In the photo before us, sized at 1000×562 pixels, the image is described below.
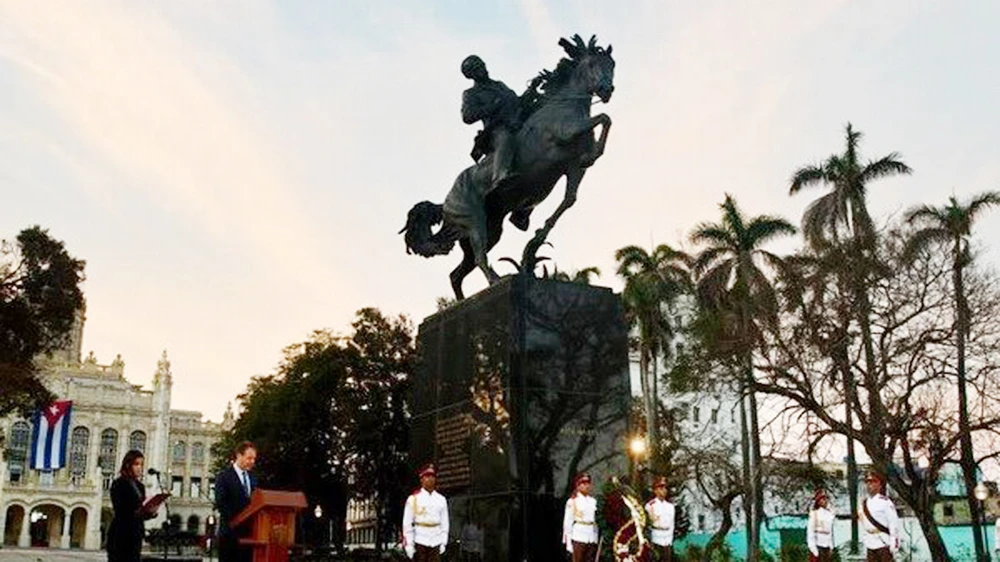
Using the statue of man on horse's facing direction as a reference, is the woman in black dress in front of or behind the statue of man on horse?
behind

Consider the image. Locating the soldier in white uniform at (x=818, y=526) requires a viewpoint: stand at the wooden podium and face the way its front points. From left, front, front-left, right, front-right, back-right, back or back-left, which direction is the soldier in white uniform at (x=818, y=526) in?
front-left

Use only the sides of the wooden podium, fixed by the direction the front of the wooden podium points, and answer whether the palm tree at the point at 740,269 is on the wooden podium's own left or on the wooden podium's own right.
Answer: on the wooden podium's own left

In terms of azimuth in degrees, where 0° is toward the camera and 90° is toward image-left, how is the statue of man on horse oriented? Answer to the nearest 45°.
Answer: approximately 270°

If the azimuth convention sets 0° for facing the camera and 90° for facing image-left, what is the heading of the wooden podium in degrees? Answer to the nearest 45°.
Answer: approximately 270°

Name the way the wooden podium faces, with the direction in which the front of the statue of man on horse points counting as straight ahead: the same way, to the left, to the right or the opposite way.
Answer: the same way

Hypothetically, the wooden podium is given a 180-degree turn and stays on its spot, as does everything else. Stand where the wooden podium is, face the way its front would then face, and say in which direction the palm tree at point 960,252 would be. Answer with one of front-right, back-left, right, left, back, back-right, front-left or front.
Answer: back-right

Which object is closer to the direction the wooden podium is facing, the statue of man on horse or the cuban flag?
the statue of man on horse

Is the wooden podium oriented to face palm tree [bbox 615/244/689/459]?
no

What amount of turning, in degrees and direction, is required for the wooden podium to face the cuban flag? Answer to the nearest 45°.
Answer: approximately 90° to its left

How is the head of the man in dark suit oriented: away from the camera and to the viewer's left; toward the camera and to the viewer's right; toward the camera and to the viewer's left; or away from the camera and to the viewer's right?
toward the camera and to the viewer's right
